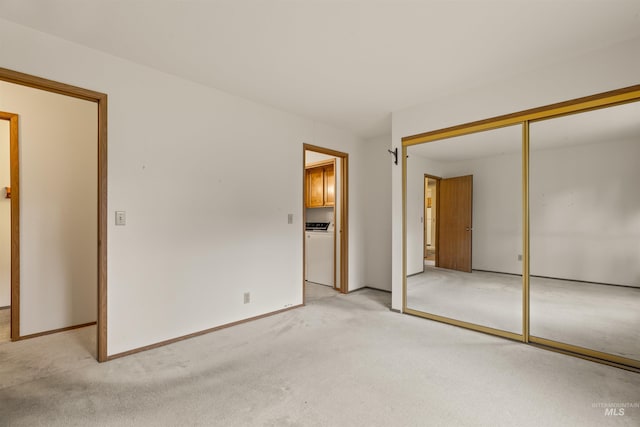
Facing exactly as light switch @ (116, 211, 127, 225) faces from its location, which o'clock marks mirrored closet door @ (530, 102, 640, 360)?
The mirrored closet door is roughly at 10 o'clock from the light switch.

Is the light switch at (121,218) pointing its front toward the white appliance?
no

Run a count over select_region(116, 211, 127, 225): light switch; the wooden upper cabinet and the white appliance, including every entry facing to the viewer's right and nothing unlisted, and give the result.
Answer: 0

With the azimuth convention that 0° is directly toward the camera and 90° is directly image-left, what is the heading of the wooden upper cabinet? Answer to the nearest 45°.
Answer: approximately 45°

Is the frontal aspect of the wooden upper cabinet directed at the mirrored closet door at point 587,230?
no

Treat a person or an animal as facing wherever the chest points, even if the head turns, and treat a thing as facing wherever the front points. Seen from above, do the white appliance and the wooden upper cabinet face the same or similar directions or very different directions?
same or similar directions

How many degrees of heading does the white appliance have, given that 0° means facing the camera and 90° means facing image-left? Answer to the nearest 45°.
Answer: approximately 45°

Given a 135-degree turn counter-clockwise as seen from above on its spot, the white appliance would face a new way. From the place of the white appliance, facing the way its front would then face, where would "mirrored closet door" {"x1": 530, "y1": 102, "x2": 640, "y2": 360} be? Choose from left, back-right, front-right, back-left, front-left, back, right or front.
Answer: front-right

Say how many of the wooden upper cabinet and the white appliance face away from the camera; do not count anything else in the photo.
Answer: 0

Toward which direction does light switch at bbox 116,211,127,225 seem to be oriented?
toward the camera

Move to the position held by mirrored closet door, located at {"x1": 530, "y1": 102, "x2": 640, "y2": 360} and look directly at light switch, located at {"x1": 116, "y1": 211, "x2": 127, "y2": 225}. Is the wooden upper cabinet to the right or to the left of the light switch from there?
right

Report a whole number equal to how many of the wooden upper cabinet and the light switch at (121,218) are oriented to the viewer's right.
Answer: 0
